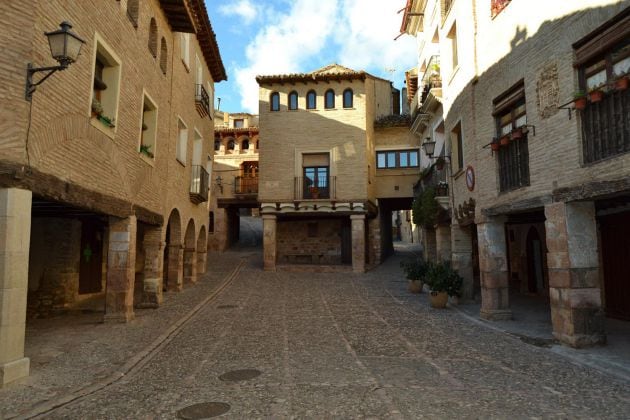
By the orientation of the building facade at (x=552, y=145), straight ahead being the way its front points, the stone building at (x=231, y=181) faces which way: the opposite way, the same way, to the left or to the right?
to the left

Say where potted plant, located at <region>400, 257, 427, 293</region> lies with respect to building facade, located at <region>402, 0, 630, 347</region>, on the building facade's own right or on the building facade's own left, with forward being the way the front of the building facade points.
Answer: on the building facade's own right

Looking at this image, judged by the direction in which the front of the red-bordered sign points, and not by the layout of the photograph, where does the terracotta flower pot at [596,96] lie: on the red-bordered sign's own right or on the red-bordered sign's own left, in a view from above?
on the red-bordered sign's own left

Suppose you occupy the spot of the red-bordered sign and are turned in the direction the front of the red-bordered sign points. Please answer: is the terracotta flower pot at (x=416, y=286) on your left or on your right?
on your right

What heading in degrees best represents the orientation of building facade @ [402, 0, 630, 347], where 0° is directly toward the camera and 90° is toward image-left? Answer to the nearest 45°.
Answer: approximately 45°

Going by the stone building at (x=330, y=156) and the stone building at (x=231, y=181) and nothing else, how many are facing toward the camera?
2

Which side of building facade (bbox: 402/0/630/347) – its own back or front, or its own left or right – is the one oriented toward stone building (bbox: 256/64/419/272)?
right

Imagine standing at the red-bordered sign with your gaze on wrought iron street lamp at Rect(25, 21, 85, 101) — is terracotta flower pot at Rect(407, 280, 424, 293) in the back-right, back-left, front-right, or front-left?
back-right

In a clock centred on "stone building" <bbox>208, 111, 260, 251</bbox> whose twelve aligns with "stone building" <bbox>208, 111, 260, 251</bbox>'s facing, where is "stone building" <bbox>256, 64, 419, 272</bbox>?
"stone building" <bbox>256, 64, 419, 272</bbox> is roughly at 11 o'clock from "stone building" <bbox>208, 111, 260, 251</bbox>.
